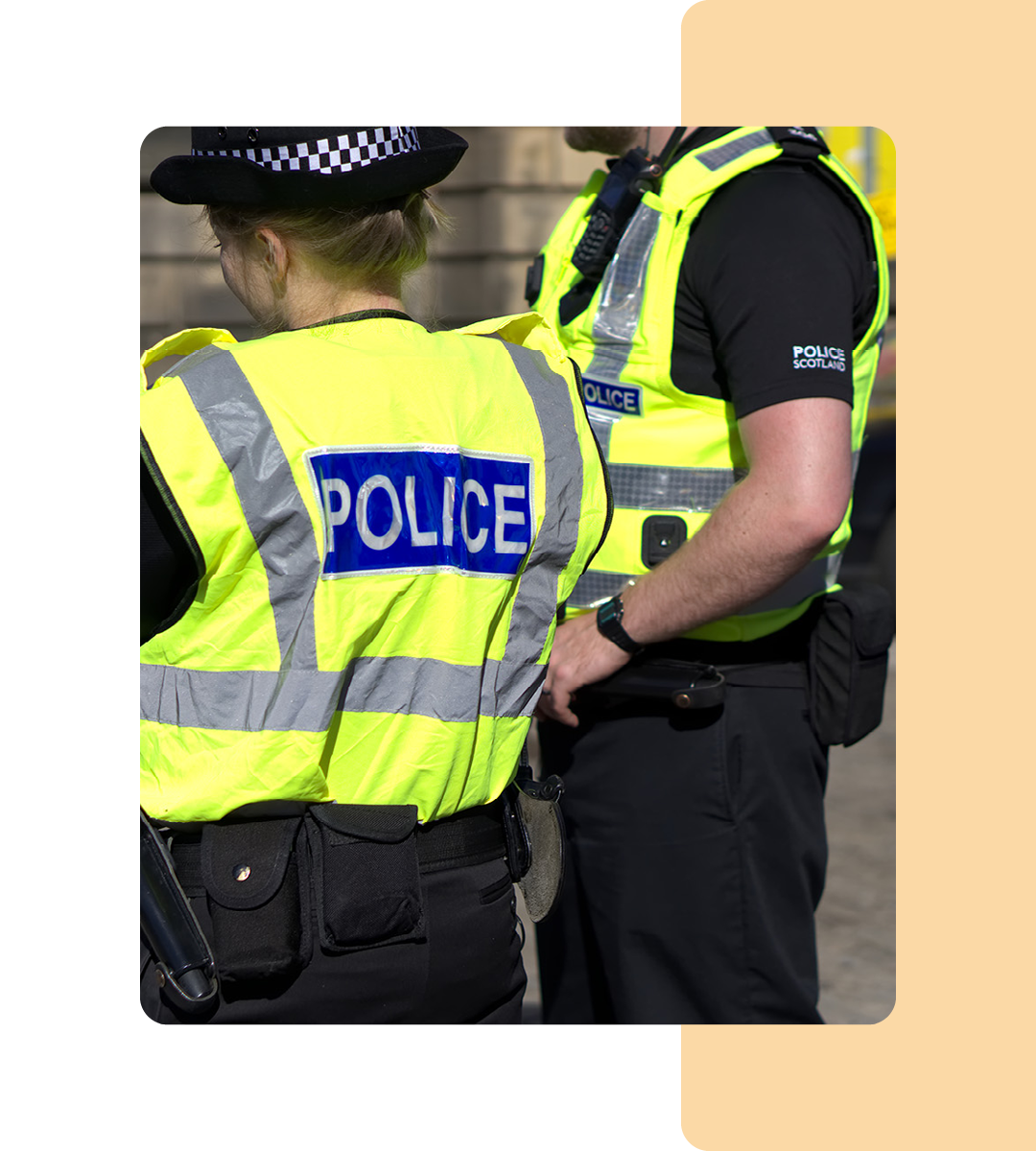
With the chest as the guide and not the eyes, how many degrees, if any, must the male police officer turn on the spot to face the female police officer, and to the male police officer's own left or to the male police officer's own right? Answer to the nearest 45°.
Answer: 0° — they already face them

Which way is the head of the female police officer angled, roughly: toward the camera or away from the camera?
away from the camera

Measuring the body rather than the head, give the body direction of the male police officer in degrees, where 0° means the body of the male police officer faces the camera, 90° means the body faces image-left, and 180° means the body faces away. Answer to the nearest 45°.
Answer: approximately 45°
